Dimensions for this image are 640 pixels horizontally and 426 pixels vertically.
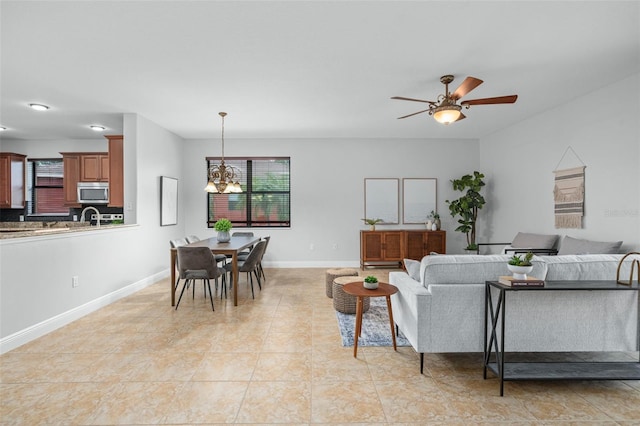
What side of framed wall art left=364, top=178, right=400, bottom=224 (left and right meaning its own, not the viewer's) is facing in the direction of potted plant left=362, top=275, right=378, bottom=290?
front

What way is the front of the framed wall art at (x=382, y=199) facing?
toward the camera

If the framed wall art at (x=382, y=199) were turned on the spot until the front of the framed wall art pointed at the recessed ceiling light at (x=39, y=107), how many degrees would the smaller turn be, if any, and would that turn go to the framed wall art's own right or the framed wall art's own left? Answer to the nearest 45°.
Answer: approximately 45° to the framed wall art's own right

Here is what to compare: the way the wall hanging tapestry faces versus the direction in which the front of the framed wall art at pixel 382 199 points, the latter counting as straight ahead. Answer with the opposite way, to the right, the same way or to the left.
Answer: to the right

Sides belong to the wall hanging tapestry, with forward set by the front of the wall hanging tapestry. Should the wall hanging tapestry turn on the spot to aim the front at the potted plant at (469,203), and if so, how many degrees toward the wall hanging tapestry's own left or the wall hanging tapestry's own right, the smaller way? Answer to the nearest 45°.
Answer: approximately 90° to the wall hanging tapestry's own right

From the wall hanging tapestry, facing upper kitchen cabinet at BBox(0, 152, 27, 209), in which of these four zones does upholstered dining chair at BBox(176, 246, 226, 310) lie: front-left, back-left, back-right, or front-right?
front-left

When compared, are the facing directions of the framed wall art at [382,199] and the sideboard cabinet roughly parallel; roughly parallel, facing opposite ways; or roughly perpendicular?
roughly parallel

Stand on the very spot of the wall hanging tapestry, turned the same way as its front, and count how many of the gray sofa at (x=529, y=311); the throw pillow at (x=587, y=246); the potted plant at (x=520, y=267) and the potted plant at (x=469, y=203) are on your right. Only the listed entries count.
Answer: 1

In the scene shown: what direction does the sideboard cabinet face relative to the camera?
toward the camera

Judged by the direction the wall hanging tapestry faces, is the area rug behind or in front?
in front

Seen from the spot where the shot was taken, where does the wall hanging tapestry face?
facing the viewer and to the left of the viewer

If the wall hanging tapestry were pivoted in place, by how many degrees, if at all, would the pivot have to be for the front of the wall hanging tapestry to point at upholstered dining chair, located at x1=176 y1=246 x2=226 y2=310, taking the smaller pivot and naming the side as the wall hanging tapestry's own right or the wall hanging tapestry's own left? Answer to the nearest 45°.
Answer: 0° — it already faces it

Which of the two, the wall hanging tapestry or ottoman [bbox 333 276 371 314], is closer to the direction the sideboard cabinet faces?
the ottoman

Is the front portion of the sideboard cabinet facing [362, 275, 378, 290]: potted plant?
yes

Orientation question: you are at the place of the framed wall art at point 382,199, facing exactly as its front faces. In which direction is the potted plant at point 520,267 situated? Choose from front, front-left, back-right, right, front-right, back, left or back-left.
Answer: front

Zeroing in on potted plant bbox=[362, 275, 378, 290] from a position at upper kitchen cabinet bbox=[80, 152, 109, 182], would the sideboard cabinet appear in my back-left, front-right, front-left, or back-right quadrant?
front-left

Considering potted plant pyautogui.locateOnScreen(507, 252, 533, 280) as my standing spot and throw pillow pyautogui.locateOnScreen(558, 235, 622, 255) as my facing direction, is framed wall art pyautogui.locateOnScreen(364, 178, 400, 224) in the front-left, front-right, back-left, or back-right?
front-left

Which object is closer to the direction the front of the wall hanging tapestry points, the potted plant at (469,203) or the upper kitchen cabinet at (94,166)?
the upper kitchen cabinet

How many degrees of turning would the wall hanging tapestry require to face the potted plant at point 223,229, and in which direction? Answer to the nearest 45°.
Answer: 0° — it already faces it

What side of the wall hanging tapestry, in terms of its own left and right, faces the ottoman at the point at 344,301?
front

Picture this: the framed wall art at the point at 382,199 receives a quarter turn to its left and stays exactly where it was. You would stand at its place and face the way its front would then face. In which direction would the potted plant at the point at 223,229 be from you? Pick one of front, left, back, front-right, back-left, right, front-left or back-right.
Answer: back-right
